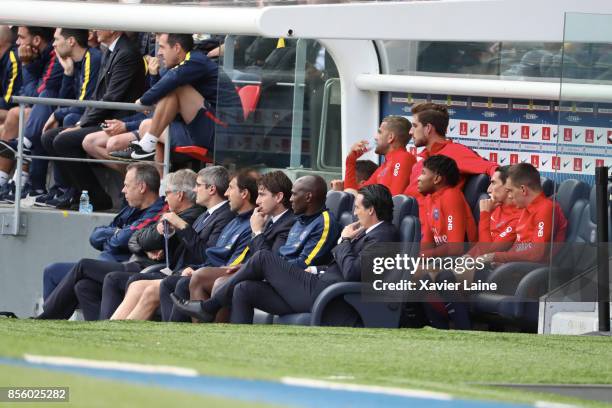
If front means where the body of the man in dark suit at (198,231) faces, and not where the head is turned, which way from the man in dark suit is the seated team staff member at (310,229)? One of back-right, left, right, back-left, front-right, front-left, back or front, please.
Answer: back-left

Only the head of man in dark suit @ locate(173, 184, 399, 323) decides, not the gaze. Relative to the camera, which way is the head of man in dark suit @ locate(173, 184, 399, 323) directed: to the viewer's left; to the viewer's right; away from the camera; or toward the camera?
to the viewer's left

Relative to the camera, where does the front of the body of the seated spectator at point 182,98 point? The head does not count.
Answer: to the viewer's left

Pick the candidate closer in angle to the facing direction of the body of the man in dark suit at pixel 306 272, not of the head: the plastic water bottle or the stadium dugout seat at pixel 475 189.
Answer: the plastic water bottle

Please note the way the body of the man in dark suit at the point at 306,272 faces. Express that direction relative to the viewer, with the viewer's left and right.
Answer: facing to the left of the viewer
